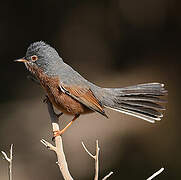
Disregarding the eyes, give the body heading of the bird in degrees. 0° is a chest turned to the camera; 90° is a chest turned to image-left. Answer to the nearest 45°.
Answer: approximately 90°
